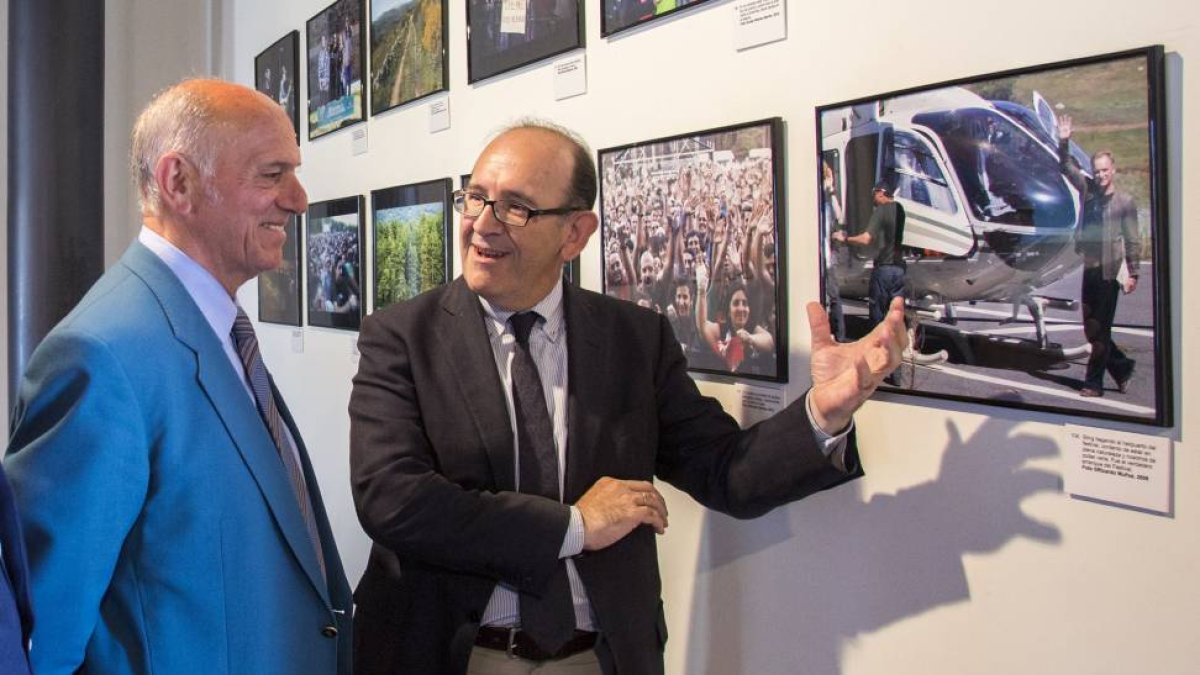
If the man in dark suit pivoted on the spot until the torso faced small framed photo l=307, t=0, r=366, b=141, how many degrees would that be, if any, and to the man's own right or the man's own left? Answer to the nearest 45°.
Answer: approximately 135° to the man's own right

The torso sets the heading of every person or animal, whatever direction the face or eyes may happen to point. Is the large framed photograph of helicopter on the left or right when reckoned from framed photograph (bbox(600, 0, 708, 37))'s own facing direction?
on its left

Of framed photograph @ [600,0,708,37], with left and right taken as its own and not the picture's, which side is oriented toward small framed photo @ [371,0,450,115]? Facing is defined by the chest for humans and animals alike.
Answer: right

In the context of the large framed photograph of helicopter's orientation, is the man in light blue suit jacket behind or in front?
in front

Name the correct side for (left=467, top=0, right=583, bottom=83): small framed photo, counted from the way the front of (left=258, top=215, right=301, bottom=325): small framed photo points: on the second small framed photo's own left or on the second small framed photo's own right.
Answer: on the second small framed photo's own left

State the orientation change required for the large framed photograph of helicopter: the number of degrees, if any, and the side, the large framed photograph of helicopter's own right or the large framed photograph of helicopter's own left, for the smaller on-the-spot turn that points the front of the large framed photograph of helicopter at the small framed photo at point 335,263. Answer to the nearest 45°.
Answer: approximately 90° to the large framed photograph of helicopter's own right

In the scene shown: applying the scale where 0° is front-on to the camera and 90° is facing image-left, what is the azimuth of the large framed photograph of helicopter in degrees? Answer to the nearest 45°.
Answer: approximately 45°

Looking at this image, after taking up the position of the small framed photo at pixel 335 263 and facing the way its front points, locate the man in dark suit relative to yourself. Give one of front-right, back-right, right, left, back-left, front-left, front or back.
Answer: front-left

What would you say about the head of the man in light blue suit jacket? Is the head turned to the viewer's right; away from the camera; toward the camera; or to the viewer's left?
to the viewer's right

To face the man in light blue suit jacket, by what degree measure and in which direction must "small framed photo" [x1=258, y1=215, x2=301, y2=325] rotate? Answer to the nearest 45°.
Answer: approximately 45° to its left

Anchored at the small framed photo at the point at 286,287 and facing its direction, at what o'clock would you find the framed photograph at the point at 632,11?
The framed photograph is roughly at 10 o'clock from the small framed photo.

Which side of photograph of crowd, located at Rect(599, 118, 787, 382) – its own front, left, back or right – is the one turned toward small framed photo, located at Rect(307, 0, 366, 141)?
right

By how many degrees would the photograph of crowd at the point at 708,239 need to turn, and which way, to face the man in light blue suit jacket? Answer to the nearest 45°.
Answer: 0° — it already faces them
